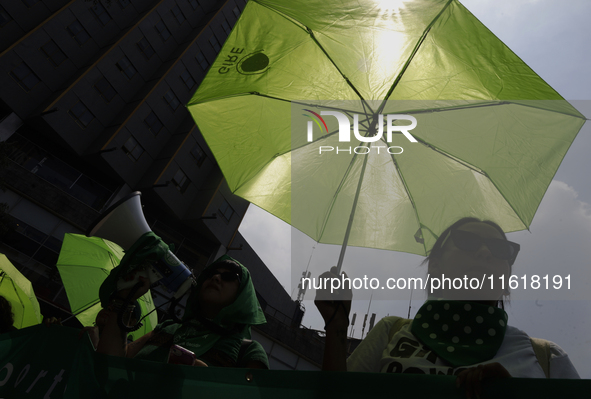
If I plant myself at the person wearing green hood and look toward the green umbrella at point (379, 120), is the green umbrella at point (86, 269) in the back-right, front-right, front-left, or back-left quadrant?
back-left

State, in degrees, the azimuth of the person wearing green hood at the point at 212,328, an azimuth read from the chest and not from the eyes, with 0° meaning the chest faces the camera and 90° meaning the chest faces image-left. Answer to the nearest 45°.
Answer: approximately 45°

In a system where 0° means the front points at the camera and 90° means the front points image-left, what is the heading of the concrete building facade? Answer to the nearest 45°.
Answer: approximately 315°

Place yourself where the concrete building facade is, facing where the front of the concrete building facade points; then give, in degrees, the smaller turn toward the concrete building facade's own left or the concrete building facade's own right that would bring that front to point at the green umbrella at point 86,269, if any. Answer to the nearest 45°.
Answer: approximately 45° to the concrete building facade's own right
